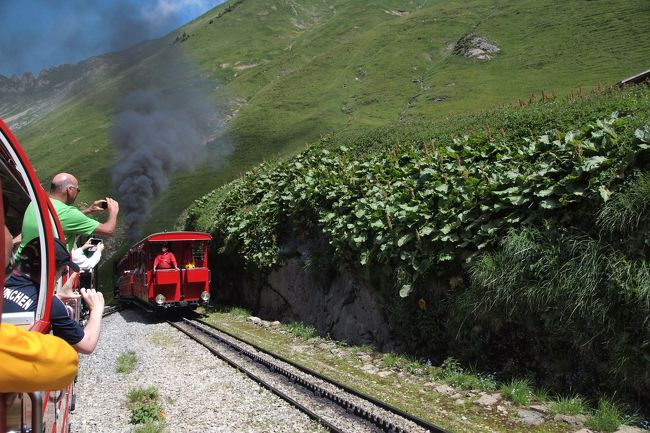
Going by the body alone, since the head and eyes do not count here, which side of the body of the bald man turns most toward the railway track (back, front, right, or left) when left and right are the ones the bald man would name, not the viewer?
front

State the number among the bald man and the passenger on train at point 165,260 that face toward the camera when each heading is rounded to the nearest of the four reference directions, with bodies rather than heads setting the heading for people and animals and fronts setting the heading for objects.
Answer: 1

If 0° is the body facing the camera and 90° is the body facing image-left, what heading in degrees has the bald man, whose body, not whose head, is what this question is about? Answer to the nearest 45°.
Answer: approximately 225°

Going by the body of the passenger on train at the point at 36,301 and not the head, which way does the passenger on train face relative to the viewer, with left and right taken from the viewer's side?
facing away from the viewer and to the right of the viewer

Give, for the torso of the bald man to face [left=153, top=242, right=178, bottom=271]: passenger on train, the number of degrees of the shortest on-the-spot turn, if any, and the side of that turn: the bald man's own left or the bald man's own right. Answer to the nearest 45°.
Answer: approximately 45° to the bald man's own left

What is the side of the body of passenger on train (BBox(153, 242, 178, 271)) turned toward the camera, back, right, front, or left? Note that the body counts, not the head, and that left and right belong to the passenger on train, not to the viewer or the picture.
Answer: front

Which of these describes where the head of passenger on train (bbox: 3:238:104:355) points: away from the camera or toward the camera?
away from the camera

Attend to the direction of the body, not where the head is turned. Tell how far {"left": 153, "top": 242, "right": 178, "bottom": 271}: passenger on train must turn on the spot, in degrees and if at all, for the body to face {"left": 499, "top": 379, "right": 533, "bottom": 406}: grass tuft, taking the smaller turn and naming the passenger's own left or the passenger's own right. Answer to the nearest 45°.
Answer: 0° — they already face it

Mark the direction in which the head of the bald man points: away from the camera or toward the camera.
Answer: away from the camera

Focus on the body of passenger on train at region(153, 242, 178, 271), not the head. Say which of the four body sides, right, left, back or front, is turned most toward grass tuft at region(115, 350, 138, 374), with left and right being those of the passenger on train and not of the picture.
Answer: front

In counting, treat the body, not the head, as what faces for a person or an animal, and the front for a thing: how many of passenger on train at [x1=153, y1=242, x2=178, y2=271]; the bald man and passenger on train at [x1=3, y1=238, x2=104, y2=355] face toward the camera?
1

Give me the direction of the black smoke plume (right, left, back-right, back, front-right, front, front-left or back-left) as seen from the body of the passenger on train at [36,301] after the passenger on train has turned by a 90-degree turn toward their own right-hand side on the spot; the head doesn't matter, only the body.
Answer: back-left

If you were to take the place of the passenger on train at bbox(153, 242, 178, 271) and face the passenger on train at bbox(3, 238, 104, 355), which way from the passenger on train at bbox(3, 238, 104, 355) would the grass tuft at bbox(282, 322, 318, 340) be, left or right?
left

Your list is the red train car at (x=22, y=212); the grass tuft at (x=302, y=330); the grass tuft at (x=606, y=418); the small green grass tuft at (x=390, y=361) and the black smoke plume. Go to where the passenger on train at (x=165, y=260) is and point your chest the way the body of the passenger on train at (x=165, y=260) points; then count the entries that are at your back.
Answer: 1

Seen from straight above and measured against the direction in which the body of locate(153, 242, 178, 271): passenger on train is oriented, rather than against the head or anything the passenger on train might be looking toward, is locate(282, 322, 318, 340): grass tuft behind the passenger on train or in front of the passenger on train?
in front

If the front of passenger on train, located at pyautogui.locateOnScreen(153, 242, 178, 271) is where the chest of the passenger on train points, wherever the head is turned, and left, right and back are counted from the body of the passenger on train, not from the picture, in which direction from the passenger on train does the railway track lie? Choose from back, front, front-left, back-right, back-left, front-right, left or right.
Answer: front
